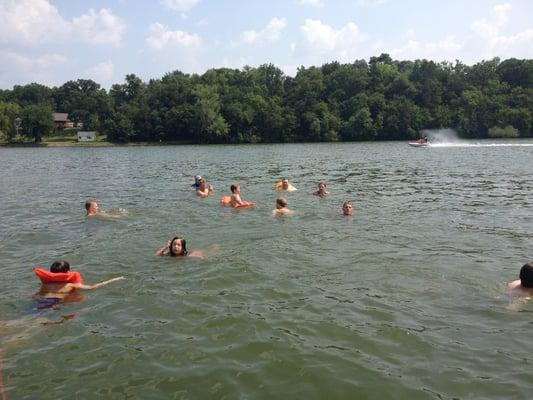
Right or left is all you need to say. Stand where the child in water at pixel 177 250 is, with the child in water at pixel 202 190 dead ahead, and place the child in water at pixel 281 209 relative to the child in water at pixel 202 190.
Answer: right

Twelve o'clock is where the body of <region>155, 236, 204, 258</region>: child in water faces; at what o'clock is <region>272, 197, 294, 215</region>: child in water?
<region>272, 197, 294, 215</region>: child in water is roughly at 7 o'clock from <region>155, 236, 204, 258</region>: child in water.

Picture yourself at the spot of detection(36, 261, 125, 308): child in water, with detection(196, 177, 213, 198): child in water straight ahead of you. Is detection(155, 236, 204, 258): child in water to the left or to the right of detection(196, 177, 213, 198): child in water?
right

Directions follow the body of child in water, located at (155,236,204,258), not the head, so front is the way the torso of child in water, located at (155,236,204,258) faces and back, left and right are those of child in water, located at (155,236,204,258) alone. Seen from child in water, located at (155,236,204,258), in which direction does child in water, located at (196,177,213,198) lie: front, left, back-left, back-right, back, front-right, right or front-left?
back

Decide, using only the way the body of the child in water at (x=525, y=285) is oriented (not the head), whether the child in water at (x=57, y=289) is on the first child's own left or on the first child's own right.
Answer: on the first child's own left

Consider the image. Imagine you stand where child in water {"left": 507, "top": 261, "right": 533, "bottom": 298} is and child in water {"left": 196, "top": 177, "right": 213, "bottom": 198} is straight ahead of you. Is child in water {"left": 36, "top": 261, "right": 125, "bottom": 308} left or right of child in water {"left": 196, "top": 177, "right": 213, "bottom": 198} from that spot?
left

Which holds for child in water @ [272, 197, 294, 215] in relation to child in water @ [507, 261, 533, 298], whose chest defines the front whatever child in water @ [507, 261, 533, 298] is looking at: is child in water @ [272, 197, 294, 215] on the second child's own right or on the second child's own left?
on the second child's own left

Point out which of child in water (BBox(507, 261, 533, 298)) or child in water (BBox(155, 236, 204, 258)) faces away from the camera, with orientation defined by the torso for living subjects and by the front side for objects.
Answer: child in water (BBox(507, 261, 533, 298))

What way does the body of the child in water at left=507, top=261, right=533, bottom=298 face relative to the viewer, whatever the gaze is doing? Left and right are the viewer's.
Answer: facing away from the viewer

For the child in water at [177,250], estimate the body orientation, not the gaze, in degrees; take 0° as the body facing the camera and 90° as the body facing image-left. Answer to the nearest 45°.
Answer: approximately 0°
